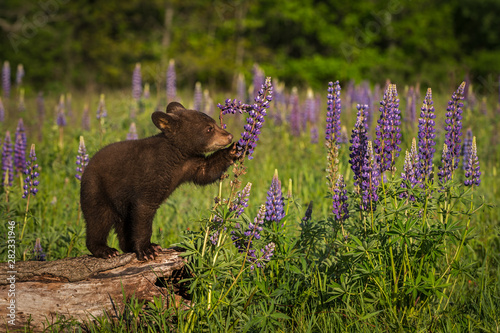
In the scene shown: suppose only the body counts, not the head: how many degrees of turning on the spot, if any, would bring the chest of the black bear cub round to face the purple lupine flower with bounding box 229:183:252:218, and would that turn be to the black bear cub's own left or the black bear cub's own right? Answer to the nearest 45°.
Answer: approximately 45° to the black bear cub's own right

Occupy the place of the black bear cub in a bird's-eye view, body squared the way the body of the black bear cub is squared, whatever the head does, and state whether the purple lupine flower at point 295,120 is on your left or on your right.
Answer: on your left

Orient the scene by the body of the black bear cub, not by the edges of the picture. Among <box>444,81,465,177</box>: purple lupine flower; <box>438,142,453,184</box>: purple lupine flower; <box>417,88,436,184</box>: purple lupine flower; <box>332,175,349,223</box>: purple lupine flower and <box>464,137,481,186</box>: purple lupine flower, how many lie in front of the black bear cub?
5

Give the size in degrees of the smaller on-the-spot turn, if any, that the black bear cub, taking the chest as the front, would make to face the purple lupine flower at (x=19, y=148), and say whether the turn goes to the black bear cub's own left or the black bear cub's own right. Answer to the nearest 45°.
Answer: approximately 135° to the black bear cub's own left

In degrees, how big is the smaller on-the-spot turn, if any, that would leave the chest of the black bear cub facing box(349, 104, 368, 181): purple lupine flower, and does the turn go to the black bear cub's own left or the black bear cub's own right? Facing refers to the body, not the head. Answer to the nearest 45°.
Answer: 0° — it already faces it

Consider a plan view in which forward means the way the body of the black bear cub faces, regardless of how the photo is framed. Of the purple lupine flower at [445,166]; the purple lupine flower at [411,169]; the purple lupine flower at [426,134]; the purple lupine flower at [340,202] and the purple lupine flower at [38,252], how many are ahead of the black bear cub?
4

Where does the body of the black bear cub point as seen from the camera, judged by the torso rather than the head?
to the viewer's right

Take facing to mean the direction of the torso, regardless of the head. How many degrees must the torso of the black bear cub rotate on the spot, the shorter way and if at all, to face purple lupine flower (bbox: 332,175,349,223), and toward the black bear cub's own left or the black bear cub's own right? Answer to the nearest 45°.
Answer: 0° — it already faces it

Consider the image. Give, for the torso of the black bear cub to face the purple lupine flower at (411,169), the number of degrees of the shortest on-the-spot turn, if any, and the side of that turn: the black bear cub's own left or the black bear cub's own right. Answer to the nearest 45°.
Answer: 0° — it already faces it

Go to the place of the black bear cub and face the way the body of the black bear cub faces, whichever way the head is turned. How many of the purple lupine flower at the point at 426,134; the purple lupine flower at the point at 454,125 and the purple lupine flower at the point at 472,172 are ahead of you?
3

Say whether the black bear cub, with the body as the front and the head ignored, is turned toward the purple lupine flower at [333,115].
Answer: yes

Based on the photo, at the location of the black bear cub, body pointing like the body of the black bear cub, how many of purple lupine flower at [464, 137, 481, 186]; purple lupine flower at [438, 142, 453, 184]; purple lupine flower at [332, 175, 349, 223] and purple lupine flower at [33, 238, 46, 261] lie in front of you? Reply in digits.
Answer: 3

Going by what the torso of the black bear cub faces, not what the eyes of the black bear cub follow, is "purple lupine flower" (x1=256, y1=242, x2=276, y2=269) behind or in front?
in front

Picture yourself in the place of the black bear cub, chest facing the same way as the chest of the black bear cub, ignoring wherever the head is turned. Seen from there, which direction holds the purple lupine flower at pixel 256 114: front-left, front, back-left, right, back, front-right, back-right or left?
front-right

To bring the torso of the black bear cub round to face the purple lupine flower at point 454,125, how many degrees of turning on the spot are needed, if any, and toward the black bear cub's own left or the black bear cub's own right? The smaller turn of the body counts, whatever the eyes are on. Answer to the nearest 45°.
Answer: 0° — it already faces it

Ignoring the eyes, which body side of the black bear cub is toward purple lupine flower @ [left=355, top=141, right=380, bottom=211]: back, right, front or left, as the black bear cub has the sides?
front
